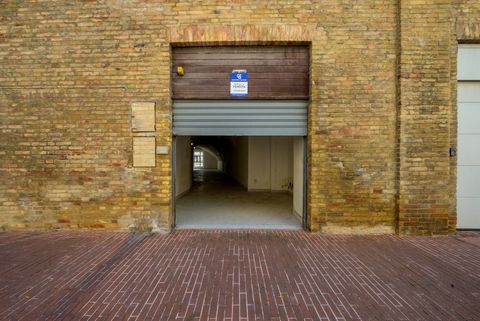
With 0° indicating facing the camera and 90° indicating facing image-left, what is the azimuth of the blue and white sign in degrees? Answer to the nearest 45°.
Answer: approximately 0°
